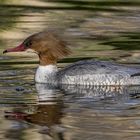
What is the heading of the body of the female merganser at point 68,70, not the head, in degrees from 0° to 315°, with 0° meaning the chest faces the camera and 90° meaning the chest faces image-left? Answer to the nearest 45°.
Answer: approximately 90°
